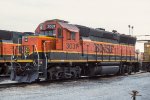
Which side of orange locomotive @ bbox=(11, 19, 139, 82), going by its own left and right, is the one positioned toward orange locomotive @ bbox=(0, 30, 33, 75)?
right

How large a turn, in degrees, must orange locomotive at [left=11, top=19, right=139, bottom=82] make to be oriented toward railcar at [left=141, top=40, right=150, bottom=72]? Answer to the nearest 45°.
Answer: approximately 180°

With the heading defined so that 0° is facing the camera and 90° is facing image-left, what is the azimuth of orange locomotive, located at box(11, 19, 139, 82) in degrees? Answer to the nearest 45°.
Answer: approximately 45°

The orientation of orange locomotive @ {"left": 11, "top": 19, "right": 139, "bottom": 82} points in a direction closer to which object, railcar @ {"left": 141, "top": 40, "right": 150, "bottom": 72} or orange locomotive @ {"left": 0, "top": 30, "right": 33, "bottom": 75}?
the orange locomotive
